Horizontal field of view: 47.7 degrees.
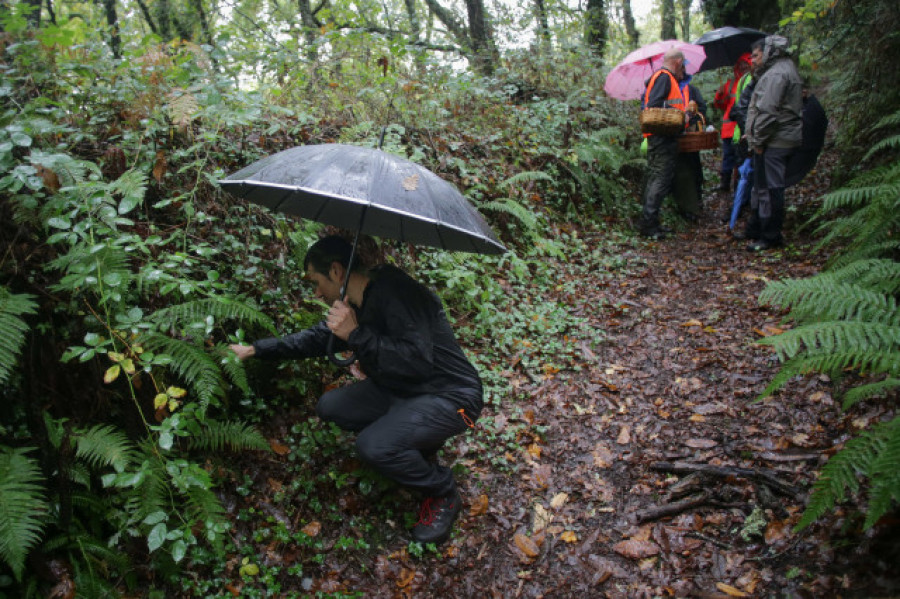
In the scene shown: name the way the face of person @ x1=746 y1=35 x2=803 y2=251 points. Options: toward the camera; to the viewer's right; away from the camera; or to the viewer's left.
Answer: to the viewer's left

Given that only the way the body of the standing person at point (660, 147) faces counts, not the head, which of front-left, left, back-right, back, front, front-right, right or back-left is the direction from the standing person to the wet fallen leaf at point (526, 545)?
right

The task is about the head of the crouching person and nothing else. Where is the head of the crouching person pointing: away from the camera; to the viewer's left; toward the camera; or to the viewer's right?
to the viewer's left

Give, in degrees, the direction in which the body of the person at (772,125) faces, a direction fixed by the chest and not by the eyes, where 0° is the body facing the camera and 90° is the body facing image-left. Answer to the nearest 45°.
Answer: approximately 90°

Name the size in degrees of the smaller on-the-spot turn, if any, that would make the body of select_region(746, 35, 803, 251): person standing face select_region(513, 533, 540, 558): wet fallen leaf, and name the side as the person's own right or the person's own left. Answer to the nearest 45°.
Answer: approximately 90° to the person's own left

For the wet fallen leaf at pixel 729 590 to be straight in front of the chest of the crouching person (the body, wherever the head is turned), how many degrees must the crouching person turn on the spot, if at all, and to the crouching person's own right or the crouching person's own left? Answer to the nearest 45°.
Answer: approximately 135° to the crouching person's own left

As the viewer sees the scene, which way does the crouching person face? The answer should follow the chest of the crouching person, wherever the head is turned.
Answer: to the viewer's left

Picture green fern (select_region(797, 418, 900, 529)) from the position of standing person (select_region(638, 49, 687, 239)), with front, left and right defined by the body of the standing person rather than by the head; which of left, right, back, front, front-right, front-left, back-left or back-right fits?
right

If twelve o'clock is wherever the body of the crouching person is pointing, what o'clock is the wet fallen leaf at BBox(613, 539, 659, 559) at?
The wet fallen leaf is roughly at 7 o'clock from the crouching person.

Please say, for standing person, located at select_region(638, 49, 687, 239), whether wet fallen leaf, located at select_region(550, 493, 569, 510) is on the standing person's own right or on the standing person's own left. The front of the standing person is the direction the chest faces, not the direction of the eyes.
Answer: on the standing person's own right
